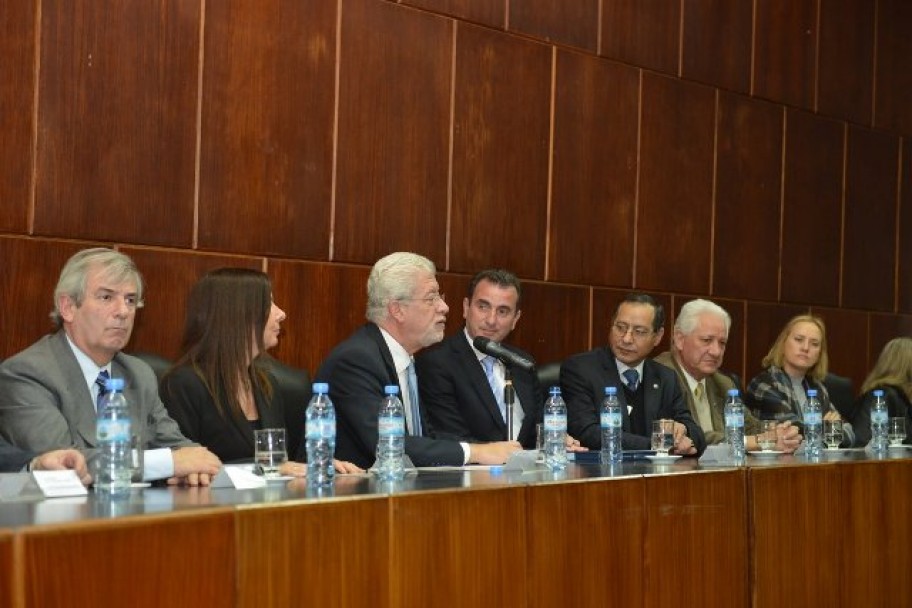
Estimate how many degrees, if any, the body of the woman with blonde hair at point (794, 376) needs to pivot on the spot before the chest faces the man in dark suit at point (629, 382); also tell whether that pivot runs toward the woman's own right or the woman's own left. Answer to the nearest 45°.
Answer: approximately 90° to the woman's own right

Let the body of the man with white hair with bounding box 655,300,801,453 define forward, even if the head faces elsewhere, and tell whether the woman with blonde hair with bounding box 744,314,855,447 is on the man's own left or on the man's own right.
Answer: on the man's own left

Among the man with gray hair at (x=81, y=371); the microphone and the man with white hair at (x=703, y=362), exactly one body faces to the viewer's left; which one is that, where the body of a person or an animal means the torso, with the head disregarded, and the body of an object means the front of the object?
the microphone

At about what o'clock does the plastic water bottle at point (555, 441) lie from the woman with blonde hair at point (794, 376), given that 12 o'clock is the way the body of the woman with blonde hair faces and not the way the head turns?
The plastic water bottle is roughly at 2 o'clock from the woman with blonde hair.

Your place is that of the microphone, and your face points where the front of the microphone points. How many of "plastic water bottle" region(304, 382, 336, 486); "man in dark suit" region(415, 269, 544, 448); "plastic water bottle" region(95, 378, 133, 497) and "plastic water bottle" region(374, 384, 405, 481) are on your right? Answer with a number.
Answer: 1

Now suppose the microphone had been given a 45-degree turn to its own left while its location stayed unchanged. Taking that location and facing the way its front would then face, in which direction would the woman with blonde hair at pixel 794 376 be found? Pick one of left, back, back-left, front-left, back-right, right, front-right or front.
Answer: back

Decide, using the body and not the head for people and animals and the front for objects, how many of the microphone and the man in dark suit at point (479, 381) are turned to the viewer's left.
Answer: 1

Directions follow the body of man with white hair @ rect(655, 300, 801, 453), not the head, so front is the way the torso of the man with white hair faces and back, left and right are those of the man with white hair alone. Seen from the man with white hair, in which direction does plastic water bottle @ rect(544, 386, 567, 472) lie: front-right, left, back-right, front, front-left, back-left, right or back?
front-right

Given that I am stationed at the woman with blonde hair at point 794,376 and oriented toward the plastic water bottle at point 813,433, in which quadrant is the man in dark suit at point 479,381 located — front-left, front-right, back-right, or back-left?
front-right

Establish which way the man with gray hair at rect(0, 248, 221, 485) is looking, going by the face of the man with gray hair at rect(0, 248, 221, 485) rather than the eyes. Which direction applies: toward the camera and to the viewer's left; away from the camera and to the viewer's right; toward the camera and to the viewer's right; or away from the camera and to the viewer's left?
toward the camera and to the viewer's right

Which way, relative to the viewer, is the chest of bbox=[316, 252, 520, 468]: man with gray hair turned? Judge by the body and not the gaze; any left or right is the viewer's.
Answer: facing to the right of the viewer

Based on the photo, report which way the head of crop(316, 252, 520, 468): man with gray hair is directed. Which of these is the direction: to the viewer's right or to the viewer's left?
to the viewer's right

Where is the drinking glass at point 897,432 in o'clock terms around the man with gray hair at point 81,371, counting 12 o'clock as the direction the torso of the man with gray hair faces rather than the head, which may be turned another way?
The drinking glass is roughly at 10 o'clock from the man with gray hair.

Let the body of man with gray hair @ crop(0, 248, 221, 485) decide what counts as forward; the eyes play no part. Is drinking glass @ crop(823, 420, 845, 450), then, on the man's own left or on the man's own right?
on the man's own left

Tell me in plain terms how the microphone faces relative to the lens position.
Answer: facing to the left of the viewer
